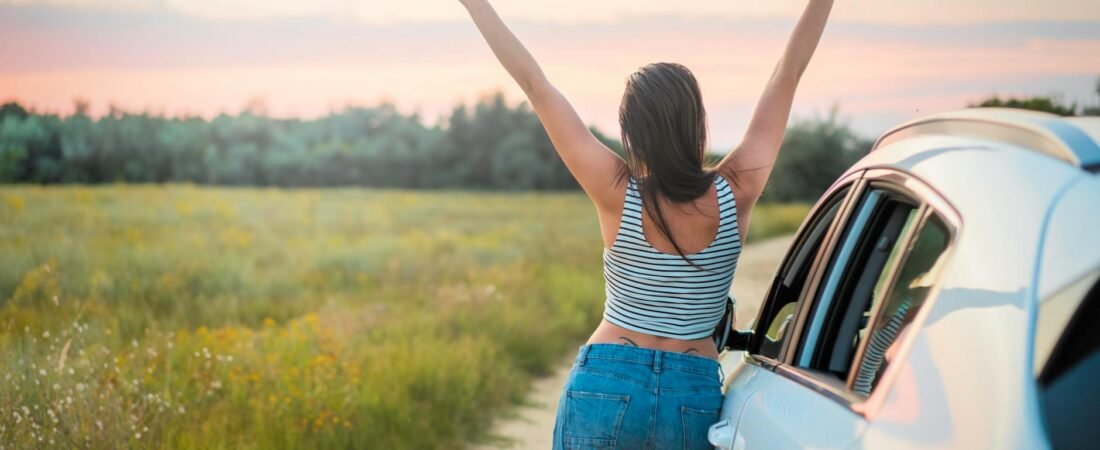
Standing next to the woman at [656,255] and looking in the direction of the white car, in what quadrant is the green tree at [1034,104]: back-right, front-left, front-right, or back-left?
front-left

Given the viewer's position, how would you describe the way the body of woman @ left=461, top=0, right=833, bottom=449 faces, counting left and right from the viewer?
facing away from the viewer

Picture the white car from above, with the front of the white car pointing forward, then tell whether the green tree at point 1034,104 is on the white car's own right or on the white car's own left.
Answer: on the white car's own right

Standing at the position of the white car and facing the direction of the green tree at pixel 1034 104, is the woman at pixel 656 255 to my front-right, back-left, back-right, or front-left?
front-left

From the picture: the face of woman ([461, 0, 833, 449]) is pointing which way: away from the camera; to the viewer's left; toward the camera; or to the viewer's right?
away from the camera

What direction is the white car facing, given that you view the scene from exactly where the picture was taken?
facing away from the viewer and to the left of the viewer

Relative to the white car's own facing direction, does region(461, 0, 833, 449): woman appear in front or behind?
in front

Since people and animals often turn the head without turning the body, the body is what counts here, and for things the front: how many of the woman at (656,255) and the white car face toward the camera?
0
